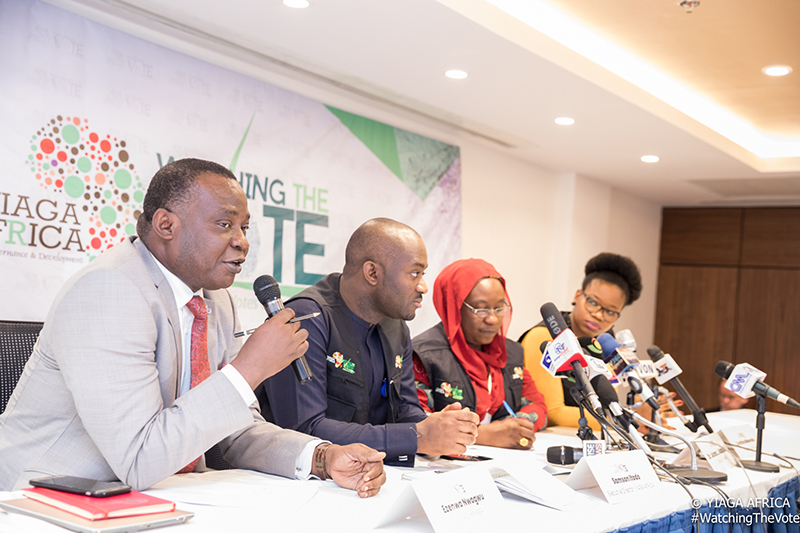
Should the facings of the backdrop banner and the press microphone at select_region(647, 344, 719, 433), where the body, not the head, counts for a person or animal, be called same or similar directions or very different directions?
very different directions

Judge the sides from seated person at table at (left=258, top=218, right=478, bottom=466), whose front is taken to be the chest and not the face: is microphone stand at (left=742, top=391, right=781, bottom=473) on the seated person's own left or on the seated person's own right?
on the seated person's own left

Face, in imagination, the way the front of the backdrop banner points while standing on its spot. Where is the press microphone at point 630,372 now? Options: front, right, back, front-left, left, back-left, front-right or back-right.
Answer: front

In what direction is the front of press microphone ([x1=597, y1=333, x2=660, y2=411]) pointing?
to the viewer's left

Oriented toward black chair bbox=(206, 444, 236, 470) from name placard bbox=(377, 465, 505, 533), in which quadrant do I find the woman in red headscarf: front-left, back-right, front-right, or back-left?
front-right

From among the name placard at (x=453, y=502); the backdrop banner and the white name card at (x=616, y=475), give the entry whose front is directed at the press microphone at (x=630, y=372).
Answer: the backdrop banner

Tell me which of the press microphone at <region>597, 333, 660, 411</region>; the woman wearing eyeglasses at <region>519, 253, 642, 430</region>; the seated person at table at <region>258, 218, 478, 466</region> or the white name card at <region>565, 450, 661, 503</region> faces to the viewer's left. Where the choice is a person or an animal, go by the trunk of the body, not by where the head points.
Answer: the press microphone

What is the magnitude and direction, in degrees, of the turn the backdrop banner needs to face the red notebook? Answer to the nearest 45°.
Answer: approximately 45° to its right

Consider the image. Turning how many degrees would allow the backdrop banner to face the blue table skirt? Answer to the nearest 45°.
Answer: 0° — it already faces it

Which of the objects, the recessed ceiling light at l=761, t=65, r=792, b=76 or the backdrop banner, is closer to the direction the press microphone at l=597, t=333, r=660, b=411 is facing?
the backdrop banner

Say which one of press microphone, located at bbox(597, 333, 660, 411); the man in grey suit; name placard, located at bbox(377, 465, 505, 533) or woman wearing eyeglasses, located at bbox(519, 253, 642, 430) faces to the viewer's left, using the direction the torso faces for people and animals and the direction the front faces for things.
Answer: the press microphone

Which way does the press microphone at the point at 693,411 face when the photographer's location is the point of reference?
facing to the left of the viewer

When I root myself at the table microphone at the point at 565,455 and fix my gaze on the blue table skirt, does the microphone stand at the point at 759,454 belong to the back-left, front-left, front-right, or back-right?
front-left

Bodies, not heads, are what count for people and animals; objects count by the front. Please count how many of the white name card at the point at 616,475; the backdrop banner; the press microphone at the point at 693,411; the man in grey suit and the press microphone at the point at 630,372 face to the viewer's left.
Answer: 2

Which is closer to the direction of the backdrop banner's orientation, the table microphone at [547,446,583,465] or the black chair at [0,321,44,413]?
the table microphone
